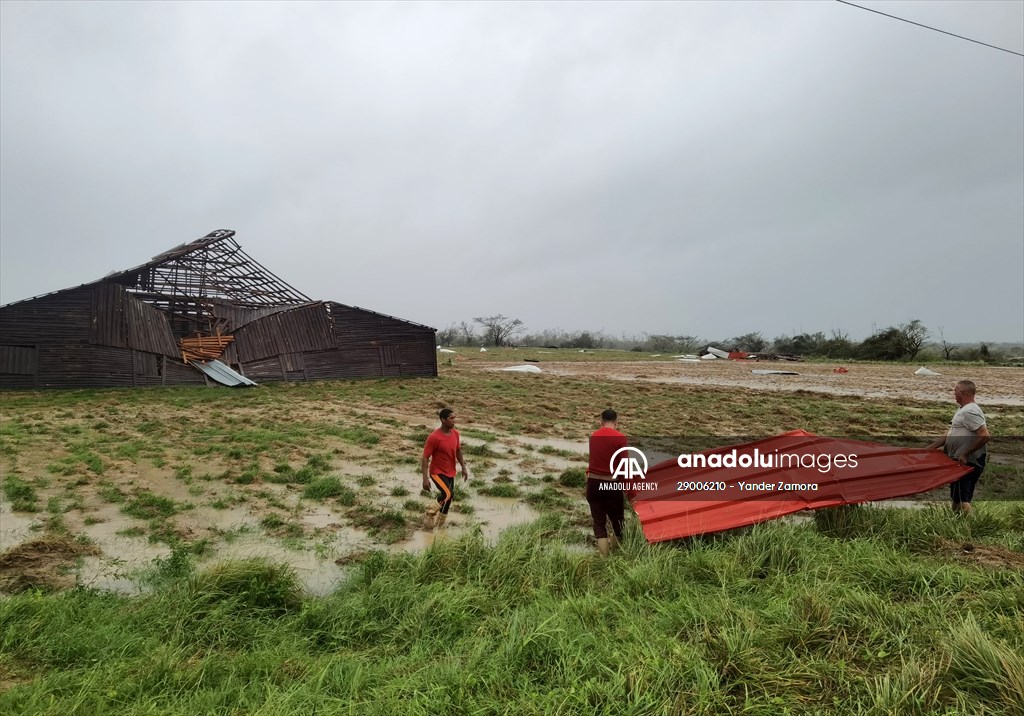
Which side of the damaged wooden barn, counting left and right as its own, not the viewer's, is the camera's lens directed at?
front

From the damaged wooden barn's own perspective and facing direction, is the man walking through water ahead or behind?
ahead

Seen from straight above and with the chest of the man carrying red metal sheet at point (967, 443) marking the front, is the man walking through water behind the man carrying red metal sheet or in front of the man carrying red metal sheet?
in front

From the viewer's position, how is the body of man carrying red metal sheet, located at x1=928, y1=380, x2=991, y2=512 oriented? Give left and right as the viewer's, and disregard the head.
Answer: facing to the left of the viewer

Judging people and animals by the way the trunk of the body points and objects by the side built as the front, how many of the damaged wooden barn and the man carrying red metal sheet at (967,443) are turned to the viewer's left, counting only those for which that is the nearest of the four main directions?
1

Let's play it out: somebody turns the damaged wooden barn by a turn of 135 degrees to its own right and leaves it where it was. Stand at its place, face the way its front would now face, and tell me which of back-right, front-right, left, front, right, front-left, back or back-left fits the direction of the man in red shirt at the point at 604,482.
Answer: back-left

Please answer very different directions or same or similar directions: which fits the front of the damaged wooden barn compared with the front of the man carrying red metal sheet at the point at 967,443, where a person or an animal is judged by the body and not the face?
very different directions

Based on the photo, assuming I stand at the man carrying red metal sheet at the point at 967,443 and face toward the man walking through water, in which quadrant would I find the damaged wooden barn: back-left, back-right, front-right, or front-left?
front-right

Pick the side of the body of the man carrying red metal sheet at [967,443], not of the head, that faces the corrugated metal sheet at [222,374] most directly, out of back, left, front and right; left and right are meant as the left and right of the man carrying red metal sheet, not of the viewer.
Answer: front

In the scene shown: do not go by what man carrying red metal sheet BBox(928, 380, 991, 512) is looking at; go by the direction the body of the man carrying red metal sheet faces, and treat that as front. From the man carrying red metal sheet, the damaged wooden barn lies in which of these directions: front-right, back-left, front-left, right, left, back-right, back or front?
front
